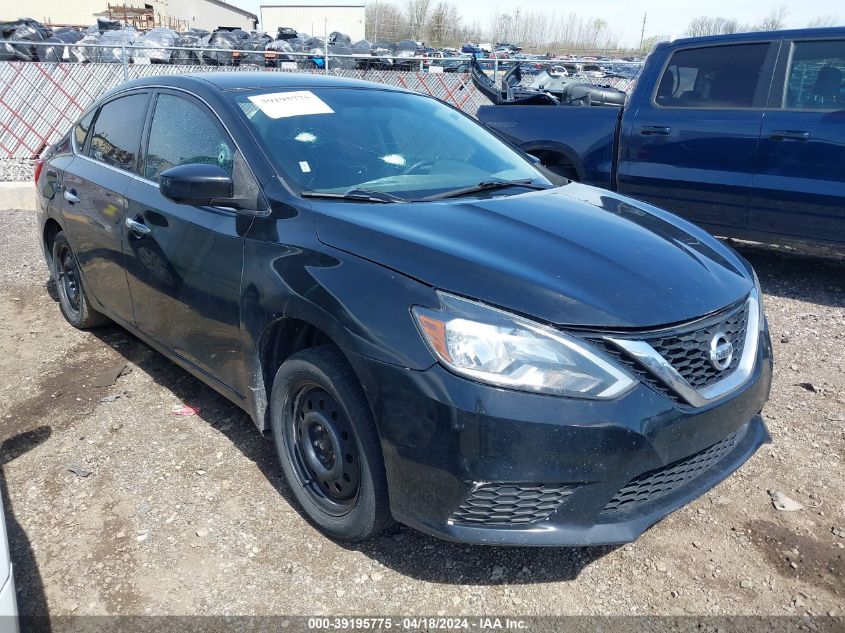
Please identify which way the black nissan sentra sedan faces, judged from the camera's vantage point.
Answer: facing the viewer and to the right of the viewer

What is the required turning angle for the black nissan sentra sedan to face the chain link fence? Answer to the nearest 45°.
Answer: approximately 180°

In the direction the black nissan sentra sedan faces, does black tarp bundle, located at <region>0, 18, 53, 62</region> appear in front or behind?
behind

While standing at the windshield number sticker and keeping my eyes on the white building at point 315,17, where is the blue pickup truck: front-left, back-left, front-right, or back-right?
front-right

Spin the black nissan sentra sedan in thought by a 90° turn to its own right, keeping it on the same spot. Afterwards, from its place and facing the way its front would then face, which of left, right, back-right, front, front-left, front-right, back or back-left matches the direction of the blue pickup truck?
back

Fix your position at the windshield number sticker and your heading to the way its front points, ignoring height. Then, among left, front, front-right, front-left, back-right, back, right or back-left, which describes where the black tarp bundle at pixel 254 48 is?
back-left

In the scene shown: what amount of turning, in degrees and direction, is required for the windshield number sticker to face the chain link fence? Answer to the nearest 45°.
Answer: approximately 135° to its left

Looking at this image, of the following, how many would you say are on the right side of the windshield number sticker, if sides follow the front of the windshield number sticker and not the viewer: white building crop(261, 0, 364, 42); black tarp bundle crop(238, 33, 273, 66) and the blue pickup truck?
0

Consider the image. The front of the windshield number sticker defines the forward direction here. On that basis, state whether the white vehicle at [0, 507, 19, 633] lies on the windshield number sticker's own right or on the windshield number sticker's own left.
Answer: on the windshield number sticker's own right

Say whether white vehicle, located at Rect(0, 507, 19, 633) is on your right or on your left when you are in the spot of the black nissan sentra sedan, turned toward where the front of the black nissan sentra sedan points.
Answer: on your right

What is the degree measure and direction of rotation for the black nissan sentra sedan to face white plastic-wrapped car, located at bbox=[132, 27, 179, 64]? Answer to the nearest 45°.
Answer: approximately 135° to its left

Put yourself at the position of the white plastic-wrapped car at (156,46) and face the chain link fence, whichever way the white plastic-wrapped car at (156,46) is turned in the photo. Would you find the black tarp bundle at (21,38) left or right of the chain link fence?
right

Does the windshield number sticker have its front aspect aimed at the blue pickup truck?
no
